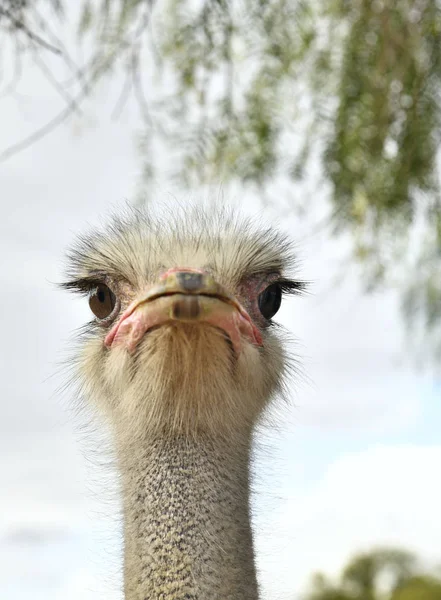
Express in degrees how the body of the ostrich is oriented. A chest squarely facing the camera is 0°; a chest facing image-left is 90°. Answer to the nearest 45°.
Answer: approximately 0°
